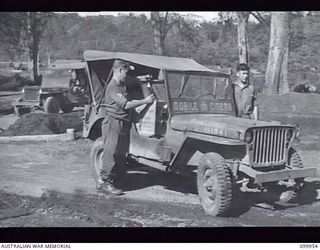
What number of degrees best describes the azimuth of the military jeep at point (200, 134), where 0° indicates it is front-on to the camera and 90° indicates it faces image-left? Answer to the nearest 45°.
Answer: approximately 315°

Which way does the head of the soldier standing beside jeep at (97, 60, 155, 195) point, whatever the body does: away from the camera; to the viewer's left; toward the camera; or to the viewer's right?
to the viewer's right

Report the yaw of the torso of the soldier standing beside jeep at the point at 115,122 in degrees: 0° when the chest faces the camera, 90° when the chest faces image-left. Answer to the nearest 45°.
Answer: approximately 270°

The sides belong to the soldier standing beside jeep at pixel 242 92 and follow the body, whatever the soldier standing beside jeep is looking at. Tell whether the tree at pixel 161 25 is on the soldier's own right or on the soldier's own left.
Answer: on the soldier's own right

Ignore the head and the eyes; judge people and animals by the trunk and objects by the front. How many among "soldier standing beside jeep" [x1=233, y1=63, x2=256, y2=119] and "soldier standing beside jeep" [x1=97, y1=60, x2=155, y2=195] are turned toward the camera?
1

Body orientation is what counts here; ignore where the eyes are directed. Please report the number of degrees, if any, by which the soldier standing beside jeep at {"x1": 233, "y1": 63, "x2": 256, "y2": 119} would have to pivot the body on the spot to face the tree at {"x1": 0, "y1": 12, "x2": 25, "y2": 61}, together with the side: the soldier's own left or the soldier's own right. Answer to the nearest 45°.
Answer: approximately 90° to the soldier's own right

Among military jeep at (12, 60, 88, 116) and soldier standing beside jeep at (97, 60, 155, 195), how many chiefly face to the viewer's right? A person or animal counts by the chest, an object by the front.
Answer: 1

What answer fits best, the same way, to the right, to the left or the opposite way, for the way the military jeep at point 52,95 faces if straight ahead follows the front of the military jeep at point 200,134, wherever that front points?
to the right

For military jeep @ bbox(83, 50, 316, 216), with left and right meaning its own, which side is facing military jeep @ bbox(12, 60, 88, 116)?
back

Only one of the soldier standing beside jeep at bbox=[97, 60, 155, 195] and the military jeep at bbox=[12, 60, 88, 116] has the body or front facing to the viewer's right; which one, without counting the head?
the soldier standing beside jeep

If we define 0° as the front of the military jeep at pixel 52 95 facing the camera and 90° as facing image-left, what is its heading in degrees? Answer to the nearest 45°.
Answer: approximately 45°

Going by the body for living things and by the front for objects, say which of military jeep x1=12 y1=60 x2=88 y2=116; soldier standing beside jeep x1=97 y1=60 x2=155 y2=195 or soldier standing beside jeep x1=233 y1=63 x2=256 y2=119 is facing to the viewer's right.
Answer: soldier standing beside jeep x1=97 y1=60 x2=155 y2=195

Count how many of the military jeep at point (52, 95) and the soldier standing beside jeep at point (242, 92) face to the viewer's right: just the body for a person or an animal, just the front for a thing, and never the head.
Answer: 0
